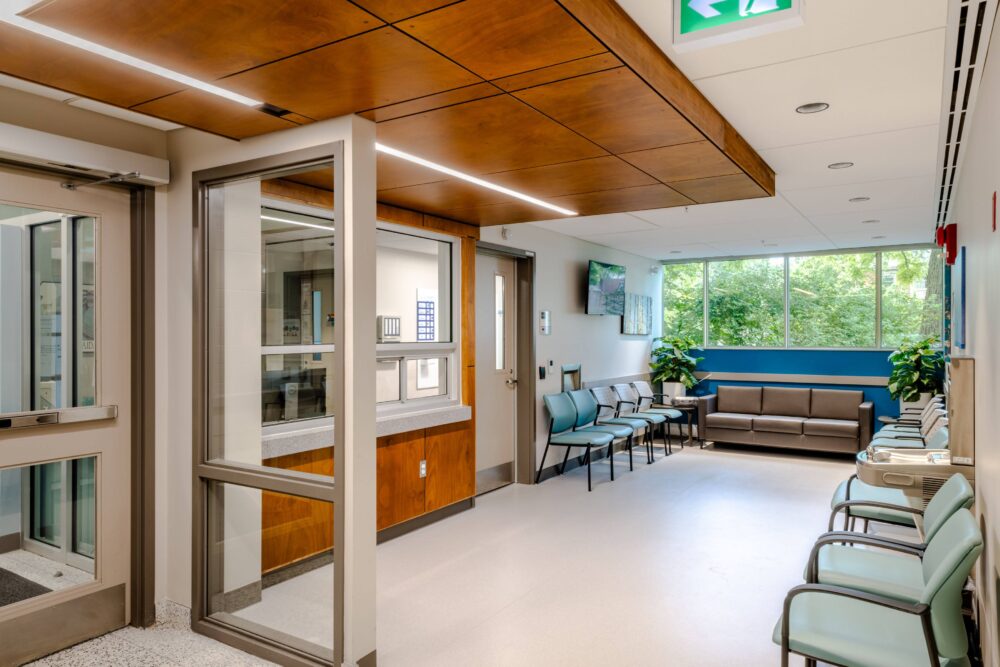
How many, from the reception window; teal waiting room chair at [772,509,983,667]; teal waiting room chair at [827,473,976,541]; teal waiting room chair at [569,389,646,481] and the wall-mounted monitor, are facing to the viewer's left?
2

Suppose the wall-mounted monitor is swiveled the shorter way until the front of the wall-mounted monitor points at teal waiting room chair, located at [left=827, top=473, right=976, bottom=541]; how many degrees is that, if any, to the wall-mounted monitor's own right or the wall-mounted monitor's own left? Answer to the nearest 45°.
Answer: approximately 45° to the wall-mounted monitor's own right

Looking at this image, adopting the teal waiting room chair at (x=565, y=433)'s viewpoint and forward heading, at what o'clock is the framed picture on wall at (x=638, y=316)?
The framed picture on wall is roughly at 8 o'clock from the teal waiting room chair.

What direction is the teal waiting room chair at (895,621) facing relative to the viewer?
to the viewer's left

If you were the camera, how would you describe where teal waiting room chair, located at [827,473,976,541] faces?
facing to the left of the viewer

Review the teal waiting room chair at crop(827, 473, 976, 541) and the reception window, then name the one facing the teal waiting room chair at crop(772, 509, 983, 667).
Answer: the reception window

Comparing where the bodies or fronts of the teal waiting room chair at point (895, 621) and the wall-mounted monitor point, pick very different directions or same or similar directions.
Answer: very different directions

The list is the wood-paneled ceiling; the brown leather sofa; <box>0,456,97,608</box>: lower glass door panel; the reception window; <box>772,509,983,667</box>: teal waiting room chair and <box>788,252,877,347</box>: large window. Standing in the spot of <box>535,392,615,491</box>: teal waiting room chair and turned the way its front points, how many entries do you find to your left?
2
